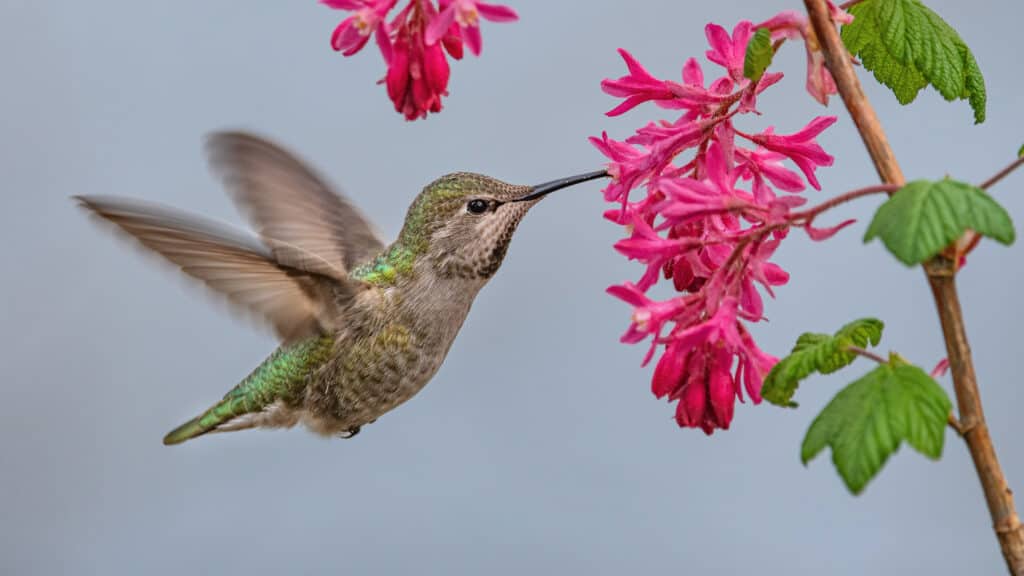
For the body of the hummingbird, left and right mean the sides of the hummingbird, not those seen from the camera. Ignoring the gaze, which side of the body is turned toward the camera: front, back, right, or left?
right

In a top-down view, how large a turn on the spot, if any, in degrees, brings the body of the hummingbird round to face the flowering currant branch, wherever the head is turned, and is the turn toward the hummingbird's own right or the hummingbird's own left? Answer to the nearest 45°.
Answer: approximately 45° to the hummingbird's own right
